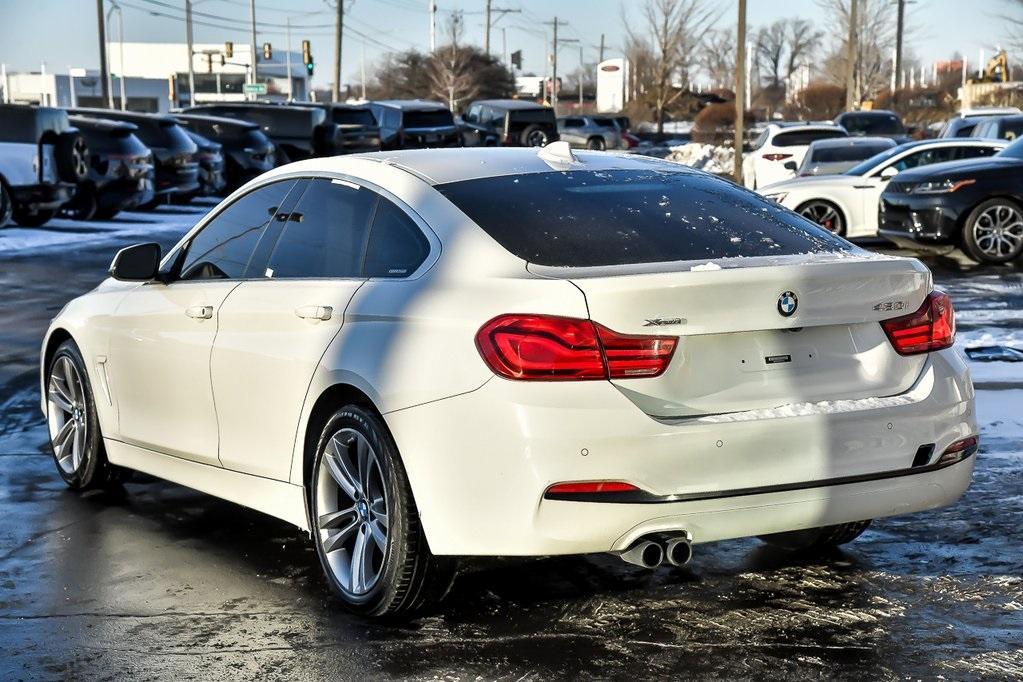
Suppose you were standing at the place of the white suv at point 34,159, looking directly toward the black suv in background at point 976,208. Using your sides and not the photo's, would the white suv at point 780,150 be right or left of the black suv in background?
left

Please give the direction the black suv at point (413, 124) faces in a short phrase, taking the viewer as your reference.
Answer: facing away from the viewer and to the left of the viewer

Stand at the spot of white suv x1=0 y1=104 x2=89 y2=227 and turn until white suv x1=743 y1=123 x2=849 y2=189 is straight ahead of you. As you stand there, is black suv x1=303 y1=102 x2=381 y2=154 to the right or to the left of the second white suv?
left

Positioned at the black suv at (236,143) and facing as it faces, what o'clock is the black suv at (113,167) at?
the black suv at (113,167) is roughly at 8 o'clock from the black suv at (236,143).

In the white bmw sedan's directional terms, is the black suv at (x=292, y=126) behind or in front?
in front

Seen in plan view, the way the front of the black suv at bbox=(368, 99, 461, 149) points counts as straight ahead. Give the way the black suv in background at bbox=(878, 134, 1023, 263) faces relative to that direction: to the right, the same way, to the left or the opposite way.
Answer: to the left

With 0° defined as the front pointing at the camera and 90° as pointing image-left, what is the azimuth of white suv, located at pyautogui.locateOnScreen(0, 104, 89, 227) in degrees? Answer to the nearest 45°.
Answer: approximately 135°

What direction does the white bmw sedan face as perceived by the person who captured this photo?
facing away from the viewer and to the left of the viewer

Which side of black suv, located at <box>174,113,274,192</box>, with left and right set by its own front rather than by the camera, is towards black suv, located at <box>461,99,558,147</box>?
right

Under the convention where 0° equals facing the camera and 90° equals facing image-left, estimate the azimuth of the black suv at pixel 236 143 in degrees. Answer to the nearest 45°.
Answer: approximately 135°

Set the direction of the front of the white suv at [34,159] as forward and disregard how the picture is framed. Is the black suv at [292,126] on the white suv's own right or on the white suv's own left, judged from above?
on the white suv's own right

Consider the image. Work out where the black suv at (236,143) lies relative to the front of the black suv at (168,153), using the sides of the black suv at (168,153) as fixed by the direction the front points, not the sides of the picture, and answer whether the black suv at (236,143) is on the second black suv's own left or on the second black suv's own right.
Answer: on the second black suv's own right

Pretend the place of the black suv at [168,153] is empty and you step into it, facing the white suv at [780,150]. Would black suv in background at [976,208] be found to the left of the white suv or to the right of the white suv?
right

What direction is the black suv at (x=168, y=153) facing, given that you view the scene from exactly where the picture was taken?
facing away from the viewer and to the left of the viewer
